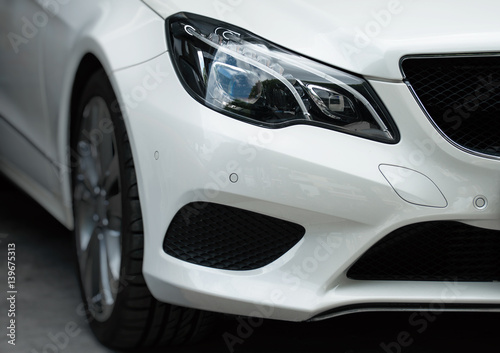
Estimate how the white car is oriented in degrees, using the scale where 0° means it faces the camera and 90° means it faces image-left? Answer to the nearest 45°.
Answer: approximately 315°
